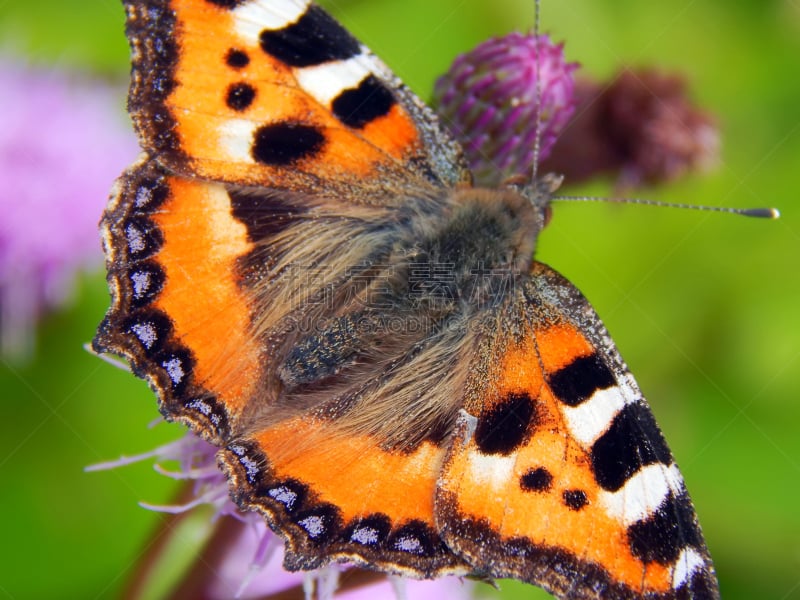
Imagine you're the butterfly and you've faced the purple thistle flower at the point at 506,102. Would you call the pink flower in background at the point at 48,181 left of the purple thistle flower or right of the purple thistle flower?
left

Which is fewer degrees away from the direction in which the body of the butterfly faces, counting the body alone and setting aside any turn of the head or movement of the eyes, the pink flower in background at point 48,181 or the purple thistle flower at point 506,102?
the purple thistle flower

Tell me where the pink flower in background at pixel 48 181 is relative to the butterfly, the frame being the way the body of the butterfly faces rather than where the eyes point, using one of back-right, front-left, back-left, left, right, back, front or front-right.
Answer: left

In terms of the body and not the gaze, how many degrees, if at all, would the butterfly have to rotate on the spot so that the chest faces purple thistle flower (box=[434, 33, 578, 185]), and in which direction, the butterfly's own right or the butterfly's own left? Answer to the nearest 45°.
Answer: approximately 45° to the butterfly's own left

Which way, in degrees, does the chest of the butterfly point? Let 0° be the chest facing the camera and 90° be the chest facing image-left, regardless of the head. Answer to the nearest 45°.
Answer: approximately 225°
